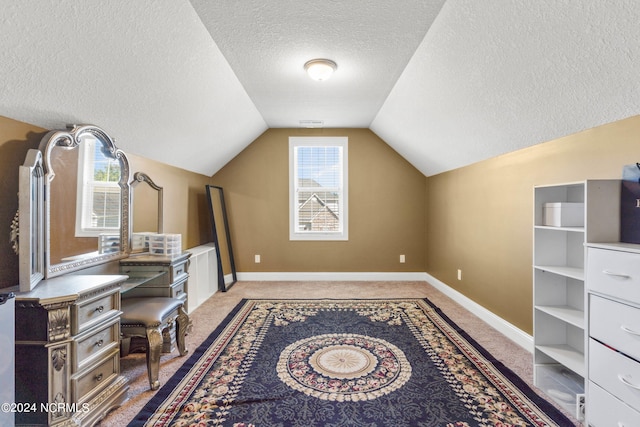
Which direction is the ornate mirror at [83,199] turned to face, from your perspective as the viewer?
facing the viewer and to the right of the viewer

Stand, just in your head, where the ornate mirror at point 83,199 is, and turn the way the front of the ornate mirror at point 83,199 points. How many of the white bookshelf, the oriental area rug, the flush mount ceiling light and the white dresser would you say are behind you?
0

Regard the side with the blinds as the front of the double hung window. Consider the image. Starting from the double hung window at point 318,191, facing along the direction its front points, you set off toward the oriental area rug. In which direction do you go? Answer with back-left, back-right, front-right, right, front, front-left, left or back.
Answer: front

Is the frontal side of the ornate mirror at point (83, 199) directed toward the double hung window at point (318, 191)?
no

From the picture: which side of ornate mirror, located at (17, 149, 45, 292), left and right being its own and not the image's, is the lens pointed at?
right

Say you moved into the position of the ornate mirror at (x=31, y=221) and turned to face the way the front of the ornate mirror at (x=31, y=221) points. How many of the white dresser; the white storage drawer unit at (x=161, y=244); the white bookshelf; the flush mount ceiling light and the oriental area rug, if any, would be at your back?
0

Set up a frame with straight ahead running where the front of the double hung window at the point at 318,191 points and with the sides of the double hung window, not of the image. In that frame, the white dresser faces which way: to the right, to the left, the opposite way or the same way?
to the right

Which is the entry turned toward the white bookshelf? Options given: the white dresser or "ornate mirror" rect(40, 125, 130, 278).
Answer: the ornate mirror

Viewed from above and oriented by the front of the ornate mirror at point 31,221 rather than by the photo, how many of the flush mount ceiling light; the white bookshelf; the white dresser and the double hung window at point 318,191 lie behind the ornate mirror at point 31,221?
0

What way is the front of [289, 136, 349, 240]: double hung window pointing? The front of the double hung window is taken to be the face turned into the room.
toward the camera

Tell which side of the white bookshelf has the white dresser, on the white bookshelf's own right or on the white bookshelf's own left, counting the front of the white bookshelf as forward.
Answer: on the white bookshelf's own left

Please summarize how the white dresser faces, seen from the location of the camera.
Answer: facing the viewer and to the left of the viewer

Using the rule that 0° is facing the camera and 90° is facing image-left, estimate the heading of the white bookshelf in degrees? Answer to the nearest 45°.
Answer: approximately 45°

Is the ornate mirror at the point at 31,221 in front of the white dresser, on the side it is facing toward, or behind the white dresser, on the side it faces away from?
in front

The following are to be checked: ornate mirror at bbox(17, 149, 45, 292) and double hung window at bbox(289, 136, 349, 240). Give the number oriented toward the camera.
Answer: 1

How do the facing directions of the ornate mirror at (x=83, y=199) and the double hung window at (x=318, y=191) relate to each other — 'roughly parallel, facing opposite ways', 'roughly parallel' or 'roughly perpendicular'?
roughly perpendicular

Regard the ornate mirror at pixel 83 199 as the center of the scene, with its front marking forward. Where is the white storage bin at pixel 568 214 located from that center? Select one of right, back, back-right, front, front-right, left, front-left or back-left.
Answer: front
